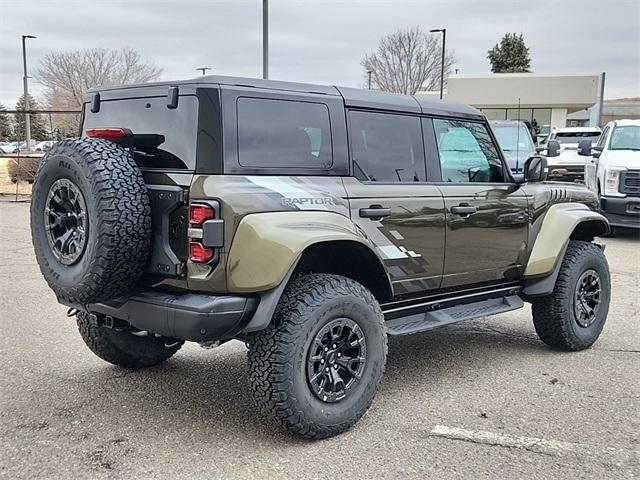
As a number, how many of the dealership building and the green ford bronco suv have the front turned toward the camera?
1

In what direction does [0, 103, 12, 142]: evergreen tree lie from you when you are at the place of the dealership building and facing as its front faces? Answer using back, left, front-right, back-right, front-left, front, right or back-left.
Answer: front-right

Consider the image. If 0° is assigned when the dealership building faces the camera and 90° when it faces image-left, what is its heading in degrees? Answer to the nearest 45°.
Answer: approximately 0°

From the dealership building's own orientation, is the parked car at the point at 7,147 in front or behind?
in front

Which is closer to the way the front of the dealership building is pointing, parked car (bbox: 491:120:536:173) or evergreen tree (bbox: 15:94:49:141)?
the parked car

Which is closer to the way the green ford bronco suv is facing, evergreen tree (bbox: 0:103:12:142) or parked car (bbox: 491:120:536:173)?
the parked car

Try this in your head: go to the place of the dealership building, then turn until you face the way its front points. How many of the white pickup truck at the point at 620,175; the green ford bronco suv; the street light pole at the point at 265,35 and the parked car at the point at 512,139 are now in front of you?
4

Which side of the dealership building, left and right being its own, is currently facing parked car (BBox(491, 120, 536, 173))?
front

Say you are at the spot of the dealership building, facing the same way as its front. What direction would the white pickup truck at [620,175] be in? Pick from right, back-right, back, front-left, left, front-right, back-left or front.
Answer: front

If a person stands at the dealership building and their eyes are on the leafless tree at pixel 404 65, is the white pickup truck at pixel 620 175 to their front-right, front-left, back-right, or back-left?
back-left

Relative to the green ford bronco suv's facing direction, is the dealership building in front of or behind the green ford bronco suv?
in front

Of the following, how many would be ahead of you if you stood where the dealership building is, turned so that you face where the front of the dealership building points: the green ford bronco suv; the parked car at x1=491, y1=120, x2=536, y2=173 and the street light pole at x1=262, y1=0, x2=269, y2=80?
3

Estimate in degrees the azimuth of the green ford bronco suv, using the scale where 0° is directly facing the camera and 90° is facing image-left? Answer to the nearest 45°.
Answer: approximately 225°

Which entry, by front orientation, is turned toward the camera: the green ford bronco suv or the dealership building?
the dealership building

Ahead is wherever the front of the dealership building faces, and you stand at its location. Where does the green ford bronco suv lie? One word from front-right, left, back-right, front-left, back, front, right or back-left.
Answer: front
